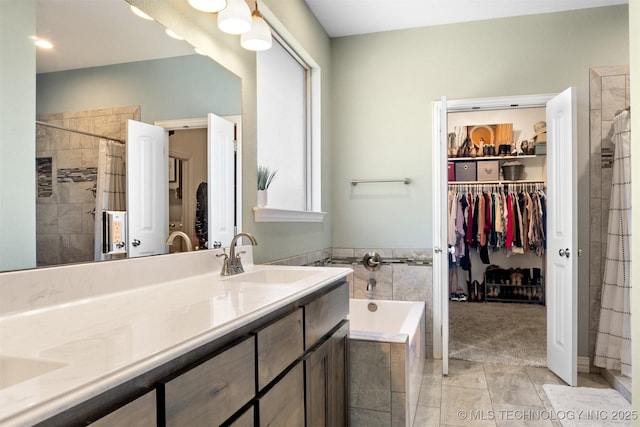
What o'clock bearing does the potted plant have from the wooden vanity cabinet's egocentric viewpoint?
The potted plant is roughly at 8 o'clock from the wooden vanity cabinet.

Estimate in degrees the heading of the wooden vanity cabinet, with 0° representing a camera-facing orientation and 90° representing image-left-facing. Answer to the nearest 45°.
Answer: approximately 315°

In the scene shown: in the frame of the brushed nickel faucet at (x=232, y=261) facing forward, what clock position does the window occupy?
The window is roughly at 8 o'clock from the brushed nickel faucet.

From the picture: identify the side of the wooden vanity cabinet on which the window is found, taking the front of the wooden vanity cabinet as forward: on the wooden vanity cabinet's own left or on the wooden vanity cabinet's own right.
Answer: on the wooden vanity cabinet's own left

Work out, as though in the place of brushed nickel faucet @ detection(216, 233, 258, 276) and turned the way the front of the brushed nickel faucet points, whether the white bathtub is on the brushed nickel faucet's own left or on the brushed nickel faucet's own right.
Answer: on the brushed nickel faucet's own left

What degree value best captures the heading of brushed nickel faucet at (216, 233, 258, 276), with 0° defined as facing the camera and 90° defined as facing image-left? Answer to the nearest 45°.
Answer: approximately 315°

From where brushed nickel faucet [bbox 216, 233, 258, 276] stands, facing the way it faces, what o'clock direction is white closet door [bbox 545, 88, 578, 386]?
The white closet door is roughly at 10 o'clock from the brushed nickel faucet.
